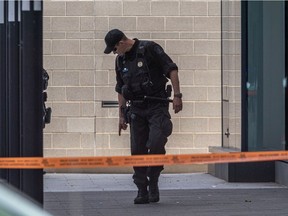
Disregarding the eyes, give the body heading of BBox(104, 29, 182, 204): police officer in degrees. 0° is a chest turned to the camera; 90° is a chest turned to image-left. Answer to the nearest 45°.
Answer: approximately 45°

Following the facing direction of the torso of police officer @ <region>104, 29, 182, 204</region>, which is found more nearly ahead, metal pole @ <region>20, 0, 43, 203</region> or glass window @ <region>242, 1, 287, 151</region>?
the metal pole

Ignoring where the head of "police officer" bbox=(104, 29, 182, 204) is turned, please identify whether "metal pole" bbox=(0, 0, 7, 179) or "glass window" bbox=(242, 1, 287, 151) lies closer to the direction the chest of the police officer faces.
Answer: the metal pole
